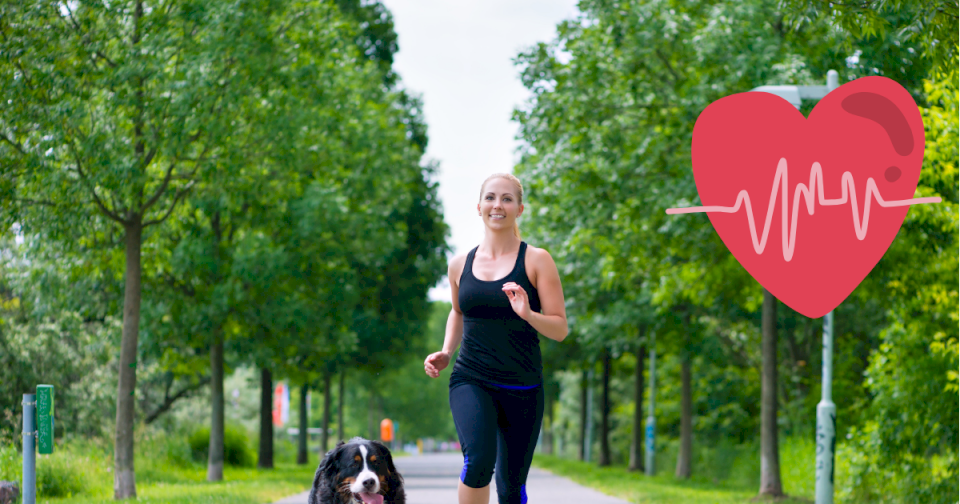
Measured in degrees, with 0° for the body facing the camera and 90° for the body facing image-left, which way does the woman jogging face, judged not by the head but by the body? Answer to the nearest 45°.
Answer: approximately 0°

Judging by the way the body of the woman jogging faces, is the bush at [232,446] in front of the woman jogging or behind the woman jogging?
behind

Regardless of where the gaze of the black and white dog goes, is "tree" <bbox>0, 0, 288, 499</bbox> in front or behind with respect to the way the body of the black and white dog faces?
behind

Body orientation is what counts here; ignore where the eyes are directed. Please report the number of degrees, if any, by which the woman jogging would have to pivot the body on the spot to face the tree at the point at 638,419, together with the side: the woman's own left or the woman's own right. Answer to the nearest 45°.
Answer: approximately 180°

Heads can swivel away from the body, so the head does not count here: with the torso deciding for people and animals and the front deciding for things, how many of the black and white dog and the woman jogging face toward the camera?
2

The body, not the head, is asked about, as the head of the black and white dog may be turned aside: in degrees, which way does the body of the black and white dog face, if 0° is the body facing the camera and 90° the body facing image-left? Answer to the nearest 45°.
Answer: approximately 0°

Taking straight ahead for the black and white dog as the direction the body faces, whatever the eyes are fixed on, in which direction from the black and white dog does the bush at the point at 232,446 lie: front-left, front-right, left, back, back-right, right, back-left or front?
back
